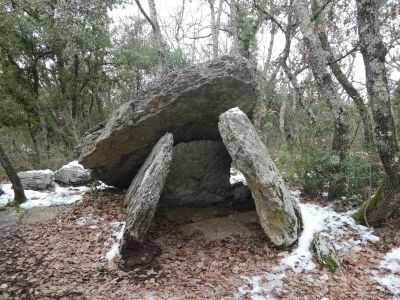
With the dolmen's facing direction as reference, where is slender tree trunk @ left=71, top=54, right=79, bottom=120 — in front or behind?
behind

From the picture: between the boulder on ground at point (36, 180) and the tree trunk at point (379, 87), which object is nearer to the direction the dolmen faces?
the tree trunk

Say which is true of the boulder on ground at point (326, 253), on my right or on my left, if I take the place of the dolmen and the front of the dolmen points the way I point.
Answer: on my left

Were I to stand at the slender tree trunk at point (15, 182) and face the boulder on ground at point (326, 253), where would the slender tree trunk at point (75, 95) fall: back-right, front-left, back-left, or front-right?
back-left

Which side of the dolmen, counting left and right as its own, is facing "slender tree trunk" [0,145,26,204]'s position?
right

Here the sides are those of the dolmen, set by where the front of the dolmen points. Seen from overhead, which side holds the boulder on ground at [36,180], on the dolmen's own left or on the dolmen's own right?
on the dolmen's own right

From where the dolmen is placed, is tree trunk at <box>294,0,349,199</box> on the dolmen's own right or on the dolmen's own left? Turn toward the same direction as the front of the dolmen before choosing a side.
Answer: on the dolmen's own left

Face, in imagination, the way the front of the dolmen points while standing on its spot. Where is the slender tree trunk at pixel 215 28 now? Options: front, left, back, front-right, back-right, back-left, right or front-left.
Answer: back

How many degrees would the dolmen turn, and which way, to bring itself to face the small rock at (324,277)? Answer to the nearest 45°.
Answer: approximately 45° to its left

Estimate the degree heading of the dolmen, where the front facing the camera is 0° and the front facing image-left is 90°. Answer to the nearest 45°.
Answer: approximately 0°

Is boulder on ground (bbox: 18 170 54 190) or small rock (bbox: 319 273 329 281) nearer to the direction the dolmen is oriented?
the small rock

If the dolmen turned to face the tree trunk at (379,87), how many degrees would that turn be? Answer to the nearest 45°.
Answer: approximately 90° to its left
